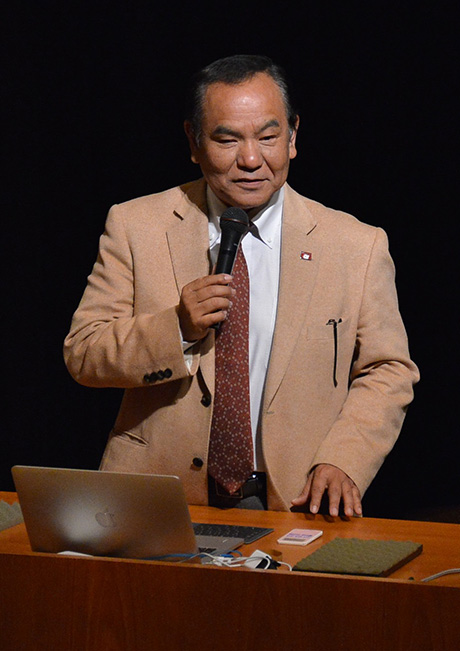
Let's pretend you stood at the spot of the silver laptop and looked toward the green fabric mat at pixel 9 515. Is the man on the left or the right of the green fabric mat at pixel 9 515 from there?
right

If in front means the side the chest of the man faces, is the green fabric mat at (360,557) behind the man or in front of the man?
in front

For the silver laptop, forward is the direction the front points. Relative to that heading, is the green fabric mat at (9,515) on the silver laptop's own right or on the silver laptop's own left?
on the silver laptop's own left

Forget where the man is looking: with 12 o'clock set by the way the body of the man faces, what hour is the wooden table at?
The wooden table is roughly at 12 o'clock from the man.

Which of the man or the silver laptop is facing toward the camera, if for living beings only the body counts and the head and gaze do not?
the man

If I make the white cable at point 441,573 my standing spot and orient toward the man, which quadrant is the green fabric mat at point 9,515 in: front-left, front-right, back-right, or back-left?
front-left

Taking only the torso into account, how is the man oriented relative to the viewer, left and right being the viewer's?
facing the viewer

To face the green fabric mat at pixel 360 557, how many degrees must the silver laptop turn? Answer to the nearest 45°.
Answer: approximately 45° to its right

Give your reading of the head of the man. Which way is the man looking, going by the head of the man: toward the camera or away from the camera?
toward the camera

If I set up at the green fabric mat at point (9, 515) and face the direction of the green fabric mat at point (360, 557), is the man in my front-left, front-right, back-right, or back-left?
front-left

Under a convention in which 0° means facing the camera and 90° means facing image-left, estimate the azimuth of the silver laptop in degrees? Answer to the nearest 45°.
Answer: approximately 225°

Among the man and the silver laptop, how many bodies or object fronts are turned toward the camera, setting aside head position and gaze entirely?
1

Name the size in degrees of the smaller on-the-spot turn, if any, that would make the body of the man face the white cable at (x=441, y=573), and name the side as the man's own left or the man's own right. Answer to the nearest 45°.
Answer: approximately 45° to the man's own left
